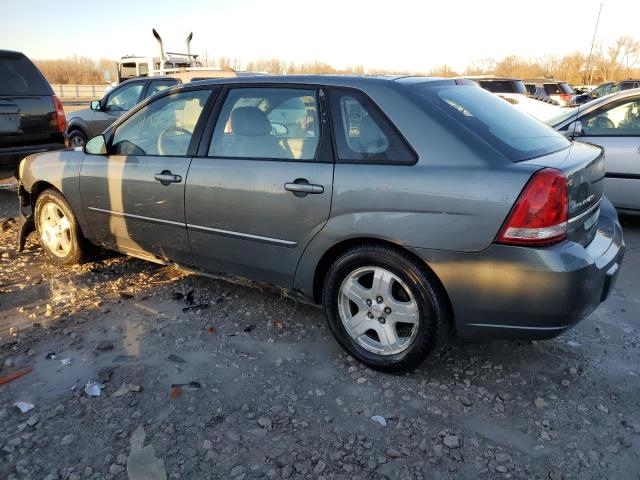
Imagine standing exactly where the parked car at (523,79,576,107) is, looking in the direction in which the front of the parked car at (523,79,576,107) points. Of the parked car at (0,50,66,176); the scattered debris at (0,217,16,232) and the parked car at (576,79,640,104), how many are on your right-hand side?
1

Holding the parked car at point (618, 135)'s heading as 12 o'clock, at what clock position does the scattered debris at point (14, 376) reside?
The scattered debris is roughly at 10 o'clock from the parked car.

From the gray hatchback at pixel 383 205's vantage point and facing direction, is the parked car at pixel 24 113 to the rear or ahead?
ahead

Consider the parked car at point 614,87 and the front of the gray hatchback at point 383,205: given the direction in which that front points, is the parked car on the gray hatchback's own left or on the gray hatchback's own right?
on the gray hatchback's own right

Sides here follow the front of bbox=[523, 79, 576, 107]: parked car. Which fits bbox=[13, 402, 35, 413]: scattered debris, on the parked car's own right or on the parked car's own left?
on the parked car's own left

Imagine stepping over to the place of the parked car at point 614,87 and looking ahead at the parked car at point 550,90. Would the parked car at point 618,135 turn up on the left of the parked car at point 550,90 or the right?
left

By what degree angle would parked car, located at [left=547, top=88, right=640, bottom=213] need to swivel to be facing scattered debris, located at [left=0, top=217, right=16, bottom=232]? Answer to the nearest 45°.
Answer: approximately 45° to its left

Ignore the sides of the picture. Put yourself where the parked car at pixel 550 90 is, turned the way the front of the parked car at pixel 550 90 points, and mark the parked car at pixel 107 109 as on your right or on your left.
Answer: on your left

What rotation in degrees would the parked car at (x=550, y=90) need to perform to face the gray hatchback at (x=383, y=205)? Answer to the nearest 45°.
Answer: approximately 135° to its left

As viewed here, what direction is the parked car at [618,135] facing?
to the viewer's left

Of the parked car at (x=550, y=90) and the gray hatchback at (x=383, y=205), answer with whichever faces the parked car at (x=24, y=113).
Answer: the gray hatchback

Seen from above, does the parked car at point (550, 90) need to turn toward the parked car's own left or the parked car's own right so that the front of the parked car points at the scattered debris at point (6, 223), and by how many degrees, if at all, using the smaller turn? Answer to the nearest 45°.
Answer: approximately 135° to the parked car's own left

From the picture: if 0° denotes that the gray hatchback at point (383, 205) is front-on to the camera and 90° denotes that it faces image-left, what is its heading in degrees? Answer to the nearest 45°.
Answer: approximately 135°

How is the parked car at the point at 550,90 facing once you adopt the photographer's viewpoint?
facing away from the viewer and to the left of the viewer

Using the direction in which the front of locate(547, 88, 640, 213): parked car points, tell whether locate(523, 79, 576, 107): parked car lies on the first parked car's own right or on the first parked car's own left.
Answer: on the first parked car's own right
